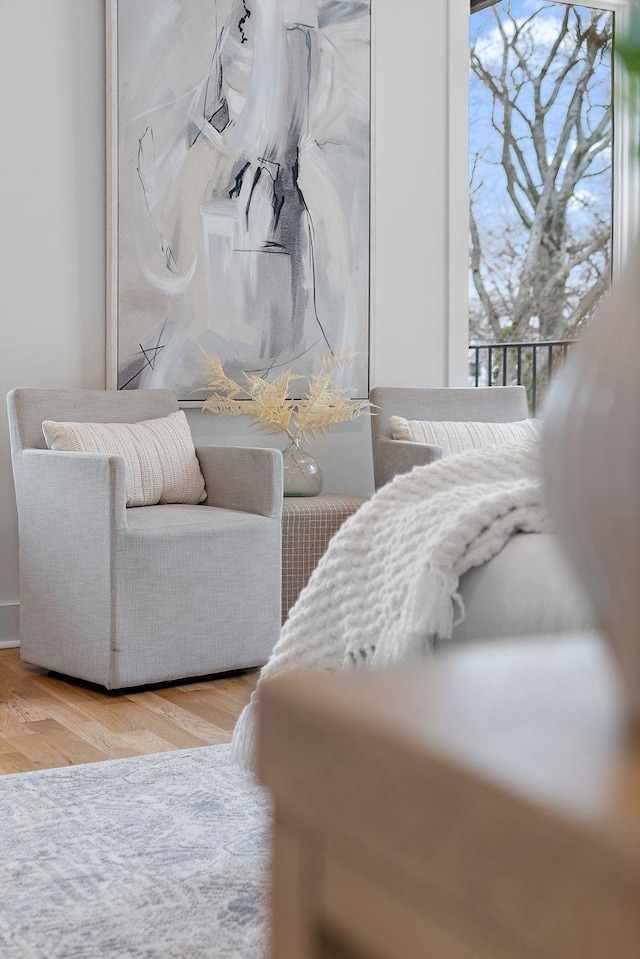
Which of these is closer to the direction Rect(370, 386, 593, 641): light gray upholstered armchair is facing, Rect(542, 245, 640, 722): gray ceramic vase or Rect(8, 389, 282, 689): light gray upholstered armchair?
the gray ceramic vase

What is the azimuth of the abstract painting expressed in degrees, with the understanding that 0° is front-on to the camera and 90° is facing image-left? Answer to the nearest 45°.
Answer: approximately 0°

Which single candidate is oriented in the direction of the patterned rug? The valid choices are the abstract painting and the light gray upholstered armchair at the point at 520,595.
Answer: the abstract painting

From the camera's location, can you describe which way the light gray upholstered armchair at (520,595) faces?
facing the viewer and to the right of the viewer

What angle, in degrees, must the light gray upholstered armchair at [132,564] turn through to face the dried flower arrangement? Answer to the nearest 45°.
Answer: approximately 90° to its left
